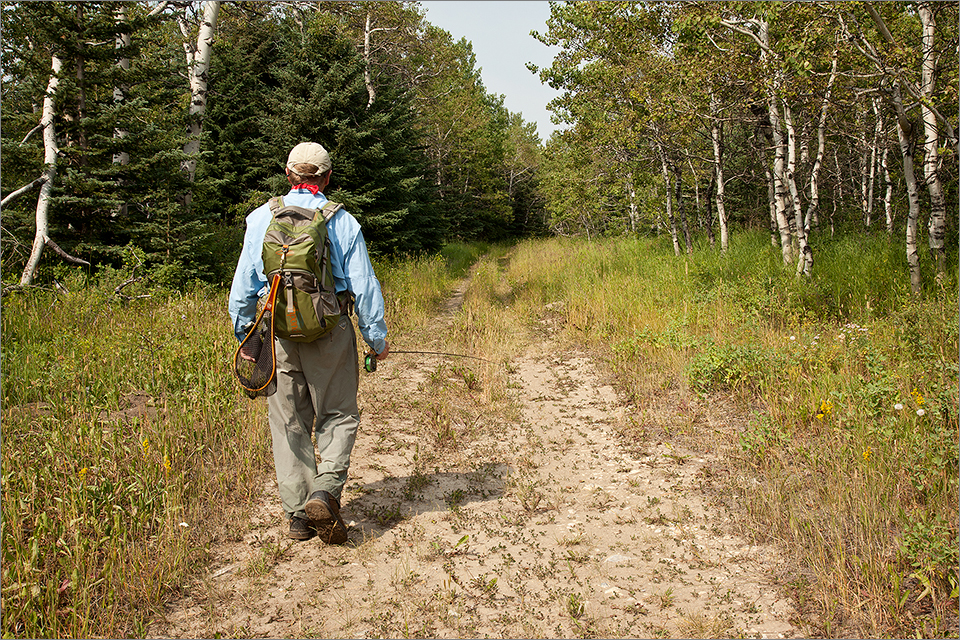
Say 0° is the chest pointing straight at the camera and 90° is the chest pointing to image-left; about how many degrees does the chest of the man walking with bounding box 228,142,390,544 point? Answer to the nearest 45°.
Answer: approximately 180°

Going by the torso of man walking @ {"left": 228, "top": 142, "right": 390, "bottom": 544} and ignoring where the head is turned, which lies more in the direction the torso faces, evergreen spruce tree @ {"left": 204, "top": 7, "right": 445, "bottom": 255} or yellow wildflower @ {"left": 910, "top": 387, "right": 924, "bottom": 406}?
the evergreen spruce tree

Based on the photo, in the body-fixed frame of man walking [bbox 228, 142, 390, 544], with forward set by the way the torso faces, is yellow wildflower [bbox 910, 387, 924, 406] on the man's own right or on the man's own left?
on the man's own right

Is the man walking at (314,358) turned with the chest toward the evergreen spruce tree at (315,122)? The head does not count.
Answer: yes
